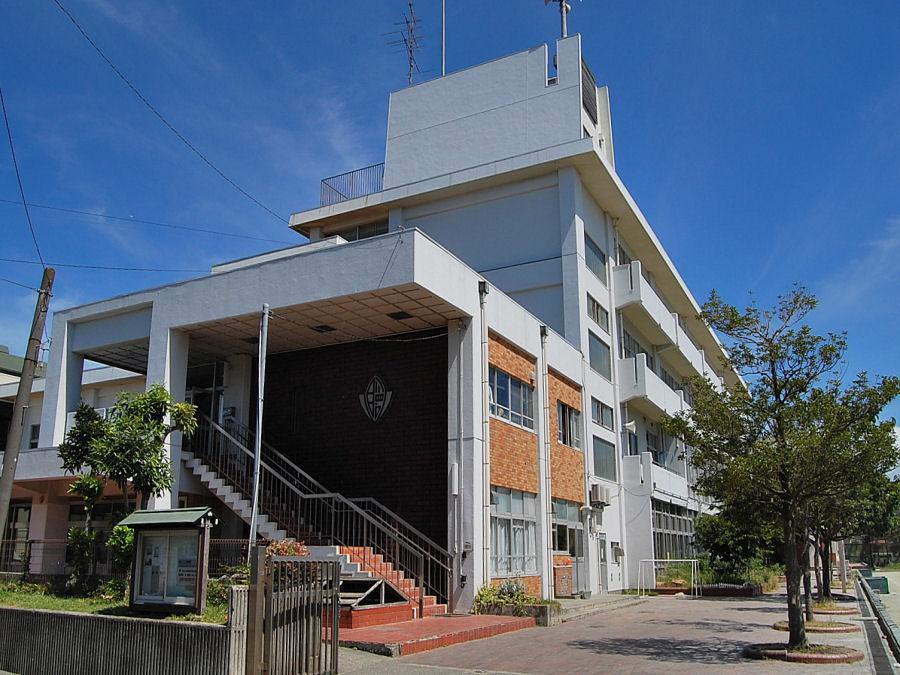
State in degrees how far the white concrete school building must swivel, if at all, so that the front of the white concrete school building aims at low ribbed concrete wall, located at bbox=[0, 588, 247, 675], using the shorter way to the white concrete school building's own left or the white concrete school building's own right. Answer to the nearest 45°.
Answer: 0° — it already faces it

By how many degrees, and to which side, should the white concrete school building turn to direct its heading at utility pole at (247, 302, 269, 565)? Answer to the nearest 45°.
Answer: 0° — it already faces it

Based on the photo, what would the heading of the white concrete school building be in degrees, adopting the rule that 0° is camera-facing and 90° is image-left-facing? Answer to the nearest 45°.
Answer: approximately 45°

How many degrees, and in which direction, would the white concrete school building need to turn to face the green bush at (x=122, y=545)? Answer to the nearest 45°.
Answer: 0° — it already faces it

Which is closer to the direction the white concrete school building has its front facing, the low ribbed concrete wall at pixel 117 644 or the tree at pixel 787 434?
the low ribbed concrete wall

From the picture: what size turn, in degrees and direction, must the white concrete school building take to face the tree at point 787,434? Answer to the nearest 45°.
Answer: approximately 90° to its left

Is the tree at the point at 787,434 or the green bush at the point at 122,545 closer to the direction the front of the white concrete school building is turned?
the green bush

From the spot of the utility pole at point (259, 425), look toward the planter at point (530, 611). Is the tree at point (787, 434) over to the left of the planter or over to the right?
right

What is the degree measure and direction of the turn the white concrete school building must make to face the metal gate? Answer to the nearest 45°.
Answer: approximately 45° to its left

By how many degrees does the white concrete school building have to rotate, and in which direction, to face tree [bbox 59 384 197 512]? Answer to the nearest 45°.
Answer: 0° — it already faces it
